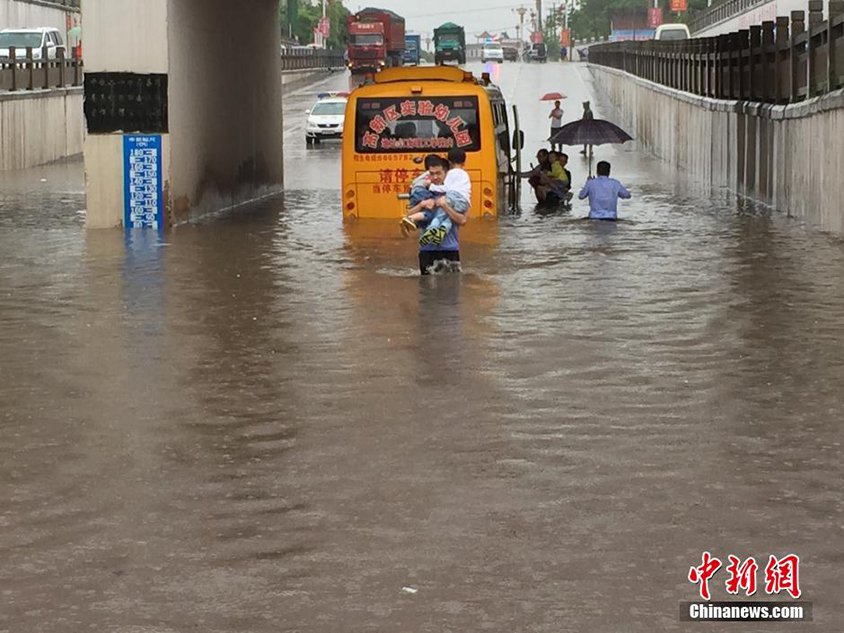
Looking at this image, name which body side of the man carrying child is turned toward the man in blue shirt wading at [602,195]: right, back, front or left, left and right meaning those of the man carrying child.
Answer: back

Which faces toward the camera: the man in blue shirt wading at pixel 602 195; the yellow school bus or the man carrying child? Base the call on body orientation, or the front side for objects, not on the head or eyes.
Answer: the man carrying child

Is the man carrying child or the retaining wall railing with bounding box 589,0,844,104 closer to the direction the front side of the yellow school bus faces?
the retaining wall railing

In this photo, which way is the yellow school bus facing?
away from the camera

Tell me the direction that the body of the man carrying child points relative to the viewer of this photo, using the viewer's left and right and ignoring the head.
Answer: facing the viewer

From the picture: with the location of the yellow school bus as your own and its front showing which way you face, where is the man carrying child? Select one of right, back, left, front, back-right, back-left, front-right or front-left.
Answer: back

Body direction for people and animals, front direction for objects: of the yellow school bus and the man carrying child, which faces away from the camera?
the yellow school bus

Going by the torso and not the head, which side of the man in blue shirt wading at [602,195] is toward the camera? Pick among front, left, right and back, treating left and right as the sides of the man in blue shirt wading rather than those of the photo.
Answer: back

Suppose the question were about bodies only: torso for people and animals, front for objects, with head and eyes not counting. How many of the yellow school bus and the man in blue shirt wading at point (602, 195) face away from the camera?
2

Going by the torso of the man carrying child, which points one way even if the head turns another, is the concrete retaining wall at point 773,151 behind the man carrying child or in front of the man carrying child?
behind

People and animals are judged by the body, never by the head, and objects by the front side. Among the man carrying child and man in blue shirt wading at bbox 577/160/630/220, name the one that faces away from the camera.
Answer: the man in blue shirt wading
